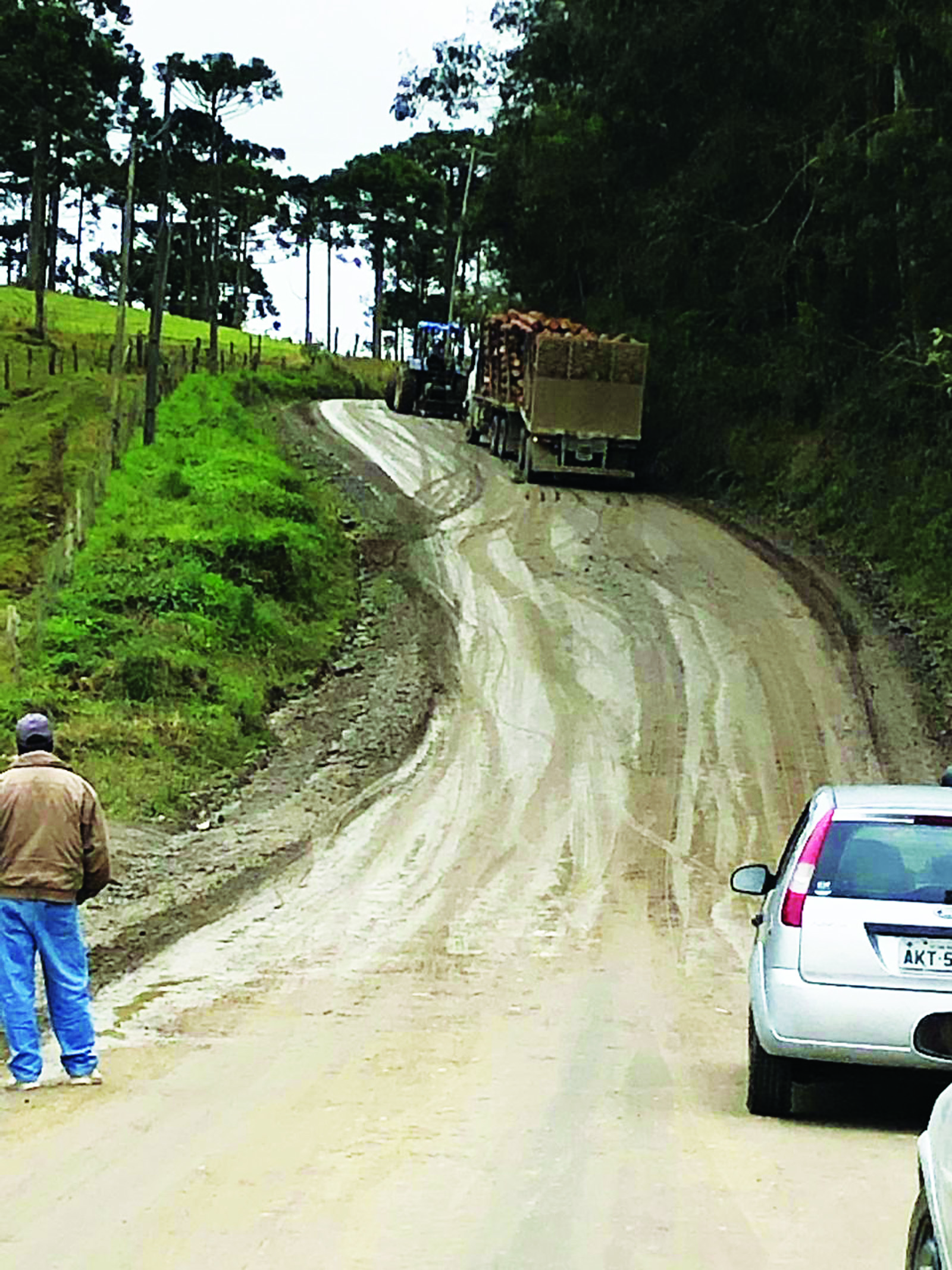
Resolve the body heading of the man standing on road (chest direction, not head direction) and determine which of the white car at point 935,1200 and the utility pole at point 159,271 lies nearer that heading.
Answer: the utility pole

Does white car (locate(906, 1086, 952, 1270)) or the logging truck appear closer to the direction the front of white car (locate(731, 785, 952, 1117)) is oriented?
the logging truck

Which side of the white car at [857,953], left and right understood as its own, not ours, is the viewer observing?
back

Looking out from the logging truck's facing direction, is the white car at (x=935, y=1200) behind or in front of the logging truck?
behind

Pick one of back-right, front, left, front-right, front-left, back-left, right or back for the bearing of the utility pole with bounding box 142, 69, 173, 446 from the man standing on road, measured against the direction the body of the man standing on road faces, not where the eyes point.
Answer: front

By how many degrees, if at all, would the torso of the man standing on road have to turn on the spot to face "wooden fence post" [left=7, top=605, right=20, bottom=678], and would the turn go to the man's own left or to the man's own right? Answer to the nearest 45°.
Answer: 0° — they already face it

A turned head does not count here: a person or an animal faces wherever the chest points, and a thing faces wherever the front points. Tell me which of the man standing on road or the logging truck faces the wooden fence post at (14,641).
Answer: the man standing on road

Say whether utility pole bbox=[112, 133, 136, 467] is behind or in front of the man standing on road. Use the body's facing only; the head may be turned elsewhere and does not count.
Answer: in front

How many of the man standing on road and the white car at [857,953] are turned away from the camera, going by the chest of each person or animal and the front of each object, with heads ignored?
2

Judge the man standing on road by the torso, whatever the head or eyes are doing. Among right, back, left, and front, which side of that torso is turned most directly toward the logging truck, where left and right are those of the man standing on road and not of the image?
front

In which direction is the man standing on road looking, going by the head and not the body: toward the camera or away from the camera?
away from the camera

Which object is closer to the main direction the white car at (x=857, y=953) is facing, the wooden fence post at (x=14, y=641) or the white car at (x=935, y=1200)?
the wooden fence post

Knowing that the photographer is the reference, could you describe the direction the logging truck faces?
facing away from the viewer and to the left of the viewer

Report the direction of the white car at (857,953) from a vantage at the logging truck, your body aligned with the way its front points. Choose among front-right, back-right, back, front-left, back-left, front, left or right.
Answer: back-left

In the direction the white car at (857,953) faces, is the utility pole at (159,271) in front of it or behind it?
in front

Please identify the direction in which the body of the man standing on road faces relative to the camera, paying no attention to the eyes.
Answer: away from the camera

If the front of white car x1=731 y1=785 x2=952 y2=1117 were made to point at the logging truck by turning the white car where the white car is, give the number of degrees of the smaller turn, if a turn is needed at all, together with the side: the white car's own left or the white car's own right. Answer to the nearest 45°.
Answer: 0° — it already faces it

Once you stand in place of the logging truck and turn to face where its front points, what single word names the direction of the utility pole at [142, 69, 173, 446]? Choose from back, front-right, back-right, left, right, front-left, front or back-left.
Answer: front-left

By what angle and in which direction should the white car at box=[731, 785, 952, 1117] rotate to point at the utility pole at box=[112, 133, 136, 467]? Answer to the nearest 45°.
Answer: approximately 45° to its left

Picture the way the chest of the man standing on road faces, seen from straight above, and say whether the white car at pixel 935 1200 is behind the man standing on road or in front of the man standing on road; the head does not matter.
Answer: behind
